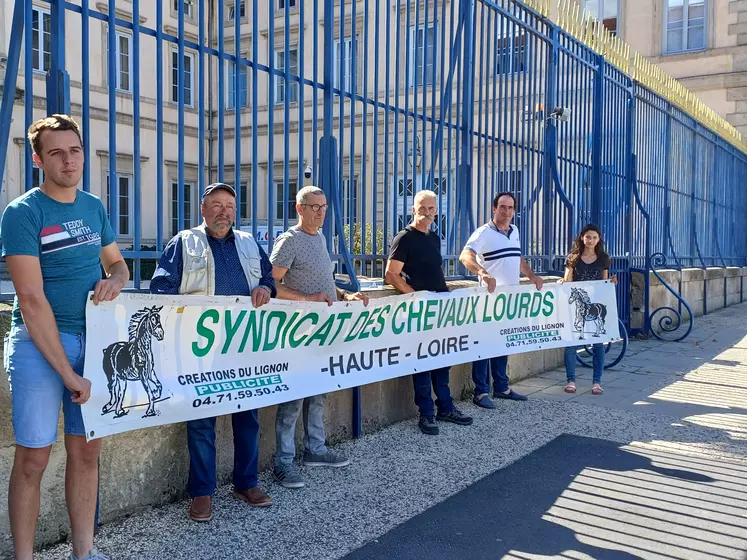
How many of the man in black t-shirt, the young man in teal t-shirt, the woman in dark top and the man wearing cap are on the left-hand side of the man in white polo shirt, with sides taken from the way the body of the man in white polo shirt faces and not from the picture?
1

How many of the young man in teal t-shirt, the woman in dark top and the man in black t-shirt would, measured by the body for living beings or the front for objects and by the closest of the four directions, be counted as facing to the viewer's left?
0

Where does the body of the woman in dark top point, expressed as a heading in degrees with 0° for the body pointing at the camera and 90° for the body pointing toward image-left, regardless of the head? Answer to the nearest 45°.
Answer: approximately 0°

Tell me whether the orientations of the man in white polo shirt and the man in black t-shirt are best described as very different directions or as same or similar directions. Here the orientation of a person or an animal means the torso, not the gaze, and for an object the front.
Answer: same or similar directions

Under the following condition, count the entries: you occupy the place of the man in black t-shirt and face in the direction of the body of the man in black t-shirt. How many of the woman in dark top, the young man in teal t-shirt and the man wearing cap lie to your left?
1

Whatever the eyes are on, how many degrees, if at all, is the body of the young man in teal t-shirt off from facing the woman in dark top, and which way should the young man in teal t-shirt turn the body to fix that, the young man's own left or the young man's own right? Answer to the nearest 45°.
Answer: approximately 90° to the young man's own left

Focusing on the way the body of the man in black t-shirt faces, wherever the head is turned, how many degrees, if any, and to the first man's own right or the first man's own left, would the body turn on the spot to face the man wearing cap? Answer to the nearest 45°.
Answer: approximately 90° to the first man's own right

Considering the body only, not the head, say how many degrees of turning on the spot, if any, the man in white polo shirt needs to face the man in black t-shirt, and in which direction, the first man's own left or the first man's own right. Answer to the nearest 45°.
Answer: approximately 90° to the first man's own right

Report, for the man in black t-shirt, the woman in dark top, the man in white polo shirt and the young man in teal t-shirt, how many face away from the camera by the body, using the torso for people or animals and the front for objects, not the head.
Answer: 0

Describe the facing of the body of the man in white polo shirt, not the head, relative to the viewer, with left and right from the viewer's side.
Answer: facing the viewer and to the right of the viewer

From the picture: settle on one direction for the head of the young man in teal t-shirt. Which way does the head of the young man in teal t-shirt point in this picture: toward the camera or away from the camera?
toward the camera

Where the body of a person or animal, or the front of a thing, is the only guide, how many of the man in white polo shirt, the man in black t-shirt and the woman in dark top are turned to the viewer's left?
0

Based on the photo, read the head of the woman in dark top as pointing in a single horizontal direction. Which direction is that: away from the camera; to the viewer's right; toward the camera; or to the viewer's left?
toward the camera
